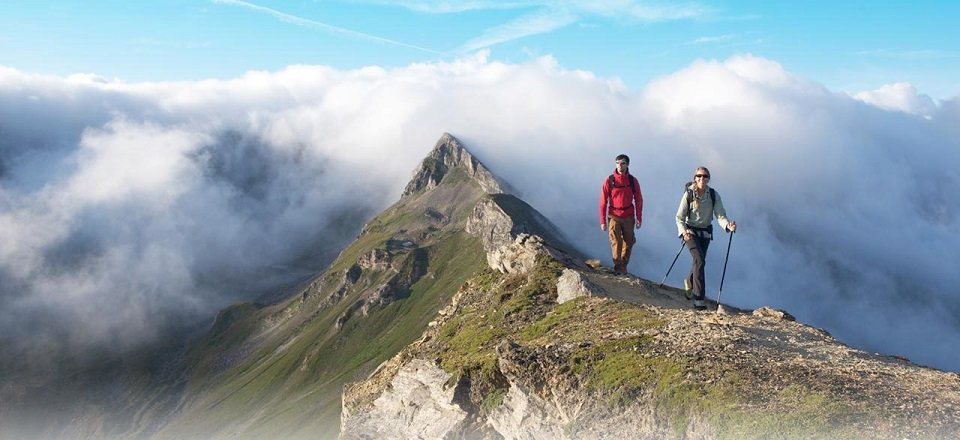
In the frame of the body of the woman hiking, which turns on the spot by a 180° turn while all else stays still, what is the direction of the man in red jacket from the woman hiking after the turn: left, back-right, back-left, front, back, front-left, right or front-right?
front-left

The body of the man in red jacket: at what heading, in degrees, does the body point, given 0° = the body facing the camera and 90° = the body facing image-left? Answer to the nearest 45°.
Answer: approximately 0°
